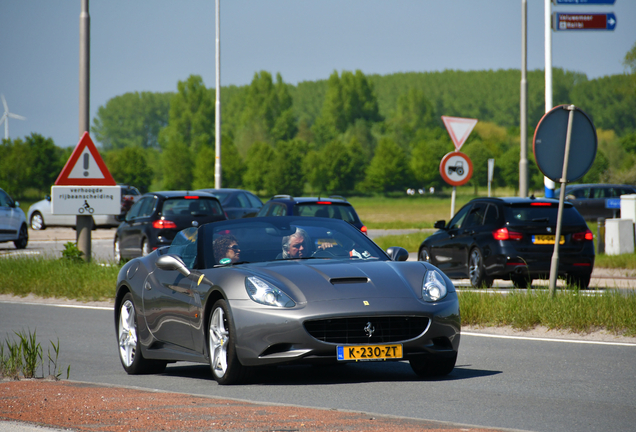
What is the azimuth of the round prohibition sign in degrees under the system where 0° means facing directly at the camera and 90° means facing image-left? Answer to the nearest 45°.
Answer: approximately 0°

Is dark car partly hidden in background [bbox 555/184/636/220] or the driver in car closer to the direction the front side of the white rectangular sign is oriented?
the driver in car

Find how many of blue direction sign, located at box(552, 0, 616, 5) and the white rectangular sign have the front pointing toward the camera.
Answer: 2

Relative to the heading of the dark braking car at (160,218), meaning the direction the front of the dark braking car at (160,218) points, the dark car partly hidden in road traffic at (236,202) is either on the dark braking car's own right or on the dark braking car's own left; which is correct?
on the dark braking car's own right

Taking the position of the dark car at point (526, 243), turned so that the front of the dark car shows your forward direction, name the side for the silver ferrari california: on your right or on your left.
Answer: on your left
